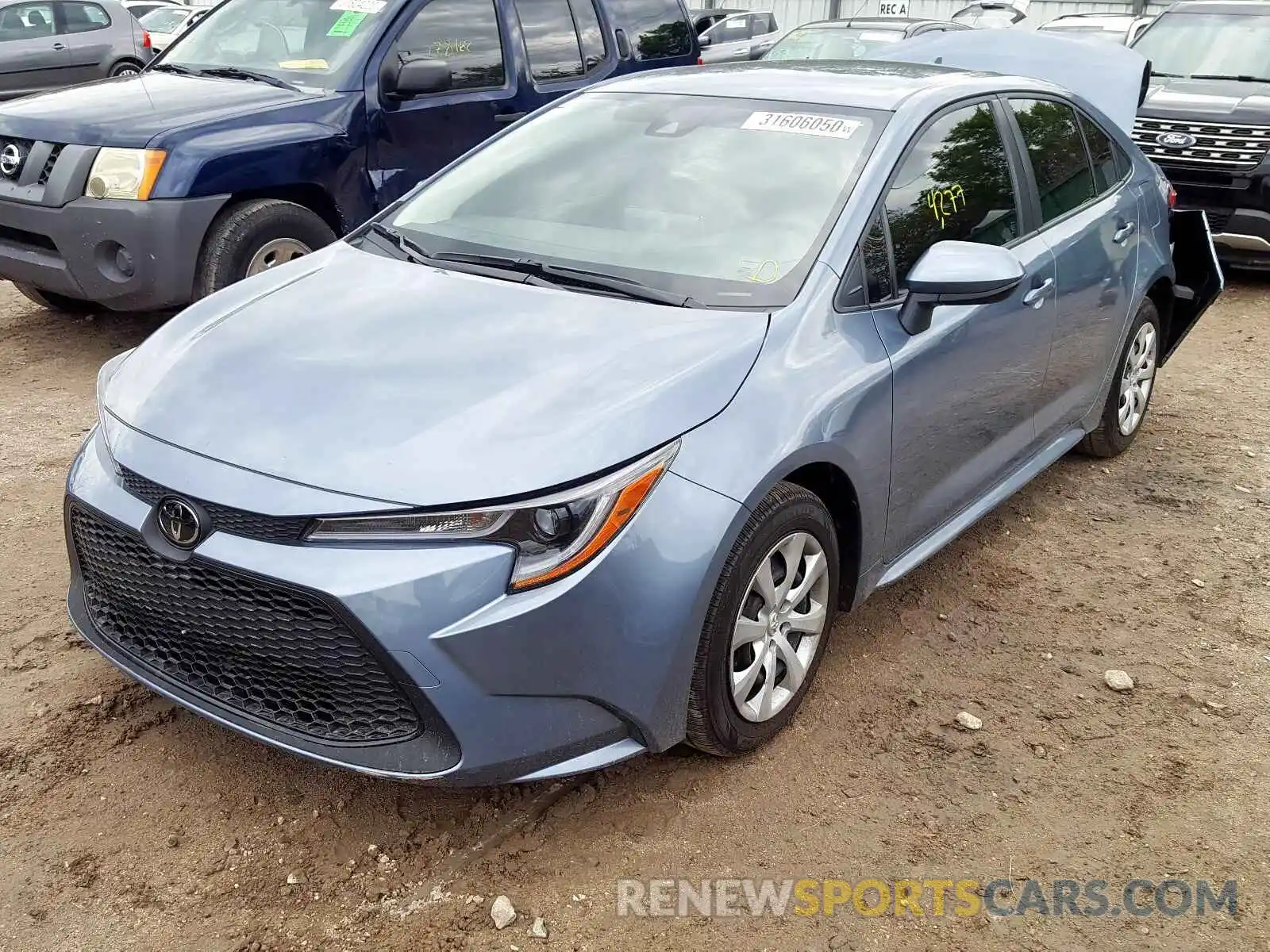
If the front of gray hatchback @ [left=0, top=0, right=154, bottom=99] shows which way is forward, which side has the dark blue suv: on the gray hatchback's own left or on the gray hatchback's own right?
on the gray hatchback's own left

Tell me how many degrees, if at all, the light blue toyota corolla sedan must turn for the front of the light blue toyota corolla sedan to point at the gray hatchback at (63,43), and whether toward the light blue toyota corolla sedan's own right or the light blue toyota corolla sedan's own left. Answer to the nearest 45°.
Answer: approximately 90° to the light blue toyota corolla sedan's own right

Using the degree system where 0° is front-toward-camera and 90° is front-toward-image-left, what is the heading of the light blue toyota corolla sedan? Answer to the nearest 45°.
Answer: approximately 45°

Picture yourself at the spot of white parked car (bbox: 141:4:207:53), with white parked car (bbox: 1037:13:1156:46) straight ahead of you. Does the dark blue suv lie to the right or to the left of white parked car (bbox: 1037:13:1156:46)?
right

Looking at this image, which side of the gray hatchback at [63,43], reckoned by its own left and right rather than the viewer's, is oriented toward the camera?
left

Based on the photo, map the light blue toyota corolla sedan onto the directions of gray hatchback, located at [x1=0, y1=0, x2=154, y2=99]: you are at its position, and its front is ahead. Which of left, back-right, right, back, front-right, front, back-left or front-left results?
left

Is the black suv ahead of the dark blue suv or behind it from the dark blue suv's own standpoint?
behind

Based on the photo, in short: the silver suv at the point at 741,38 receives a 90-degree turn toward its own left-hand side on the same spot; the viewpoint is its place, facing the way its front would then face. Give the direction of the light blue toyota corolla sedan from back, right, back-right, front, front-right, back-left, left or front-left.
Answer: front-right

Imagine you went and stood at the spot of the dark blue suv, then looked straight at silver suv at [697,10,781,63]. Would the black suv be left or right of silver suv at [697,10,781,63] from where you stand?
right

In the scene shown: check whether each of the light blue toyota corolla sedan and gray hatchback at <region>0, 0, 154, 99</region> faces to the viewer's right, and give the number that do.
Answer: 0

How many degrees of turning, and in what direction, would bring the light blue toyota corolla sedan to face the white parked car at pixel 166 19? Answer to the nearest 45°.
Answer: approximately 135° to its right
